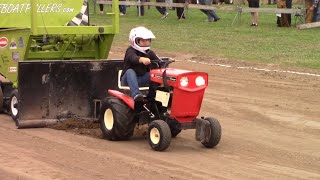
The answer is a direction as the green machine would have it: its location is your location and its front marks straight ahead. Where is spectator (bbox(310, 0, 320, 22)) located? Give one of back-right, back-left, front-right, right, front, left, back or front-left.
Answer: left

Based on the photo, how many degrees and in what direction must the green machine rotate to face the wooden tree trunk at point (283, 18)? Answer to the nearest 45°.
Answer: approximately 90° to its left

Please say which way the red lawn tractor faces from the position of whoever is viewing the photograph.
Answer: facing the viewer and to the right of the viewer

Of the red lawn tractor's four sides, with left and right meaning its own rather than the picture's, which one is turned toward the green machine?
back

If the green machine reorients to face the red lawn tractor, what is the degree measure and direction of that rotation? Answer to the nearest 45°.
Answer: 0° — it already faces it

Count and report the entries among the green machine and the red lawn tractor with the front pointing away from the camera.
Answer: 0

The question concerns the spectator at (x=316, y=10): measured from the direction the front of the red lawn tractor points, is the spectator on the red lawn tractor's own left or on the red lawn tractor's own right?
on the red lawn tractor's own left
